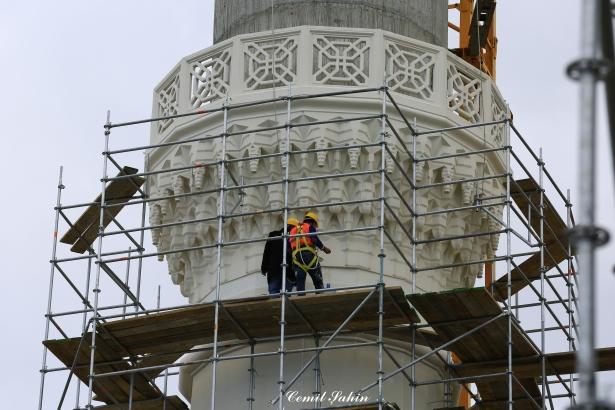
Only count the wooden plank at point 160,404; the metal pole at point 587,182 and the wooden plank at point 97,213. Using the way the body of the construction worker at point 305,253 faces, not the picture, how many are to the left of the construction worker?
2

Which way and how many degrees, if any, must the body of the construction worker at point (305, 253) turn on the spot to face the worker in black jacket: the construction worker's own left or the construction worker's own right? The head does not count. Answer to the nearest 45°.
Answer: approximately 90° to the construction worker's own left

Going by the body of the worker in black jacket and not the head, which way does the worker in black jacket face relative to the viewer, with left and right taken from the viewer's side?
facing away from the viewer and to the right of the viewer

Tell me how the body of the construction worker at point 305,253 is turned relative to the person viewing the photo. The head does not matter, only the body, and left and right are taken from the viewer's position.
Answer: facing away from the viewer and to the right of the viewer

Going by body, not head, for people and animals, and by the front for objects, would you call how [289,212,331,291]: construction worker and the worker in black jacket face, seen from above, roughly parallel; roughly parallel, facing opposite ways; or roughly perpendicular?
roughly parallel

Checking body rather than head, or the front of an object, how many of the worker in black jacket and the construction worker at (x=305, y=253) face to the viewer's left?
0

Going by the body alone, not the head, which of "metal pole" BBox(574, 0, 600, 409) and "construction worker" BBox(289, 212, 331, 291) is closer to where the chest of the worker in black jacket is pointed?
the construction worker

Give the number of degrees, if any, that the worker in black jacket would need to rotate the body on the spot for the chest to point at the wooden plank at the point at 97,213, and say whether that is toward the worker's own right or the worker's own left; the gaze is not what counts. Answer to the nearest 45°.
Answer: approximately 90° to the worker's own left
